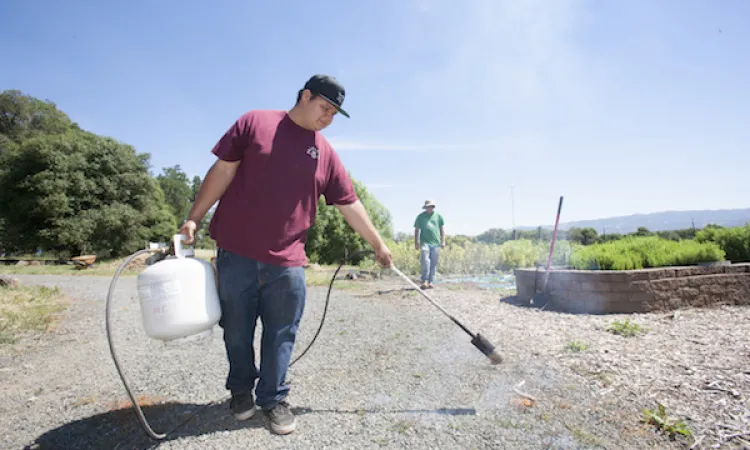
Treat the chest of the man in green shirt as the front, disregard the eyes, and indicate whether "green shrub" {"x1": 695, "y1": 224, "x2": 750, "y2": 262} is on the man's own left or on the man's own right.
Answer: on the man's own left

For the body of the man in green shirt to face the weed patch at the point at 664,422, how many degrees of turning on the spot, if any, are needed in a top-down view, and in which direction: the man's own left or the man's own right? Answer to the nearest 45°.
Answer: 0° — they already face it

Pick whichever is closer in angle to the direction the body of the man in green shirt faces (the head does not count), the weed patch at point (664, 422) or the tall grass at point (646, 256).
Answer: the weed patch

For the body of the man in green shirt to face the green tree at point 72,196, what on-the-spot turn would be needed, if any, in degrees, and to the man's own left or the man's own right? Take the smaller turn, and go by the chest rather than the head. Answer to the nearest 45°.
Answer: approximately 135° to the man's own right

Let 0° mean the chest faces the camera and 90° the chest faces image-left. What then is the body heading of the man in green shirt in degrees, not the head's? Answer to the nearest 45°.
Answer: approximately 0°

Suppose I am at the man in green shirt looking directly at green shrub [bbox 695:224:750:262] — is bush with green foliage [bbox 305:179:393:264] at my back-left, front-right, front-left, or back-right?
back-left

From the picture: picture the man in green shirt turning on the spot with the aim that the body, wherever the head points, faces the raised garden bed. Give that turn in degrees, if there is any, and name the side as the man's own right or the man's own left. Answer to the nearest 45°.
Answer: approximately 45° to the man's own left

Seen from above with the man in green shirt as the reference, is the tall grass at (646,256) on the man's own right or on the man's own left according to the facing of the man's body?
on the man's own left

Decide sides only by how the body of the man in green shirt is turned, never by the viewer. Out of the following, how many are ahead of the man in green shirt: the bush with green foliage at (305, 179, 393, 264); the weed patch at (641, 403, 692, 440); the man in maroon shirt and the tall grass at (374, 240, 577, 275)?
2

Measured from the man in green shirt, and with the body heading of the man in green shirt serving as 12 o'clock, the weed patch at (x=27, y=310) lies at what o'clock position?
The weed patch is roughly at 2 o'clock from the man in green shirt.

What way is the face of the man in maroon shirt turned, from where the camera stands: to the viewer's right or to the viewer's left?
to the viewer's right

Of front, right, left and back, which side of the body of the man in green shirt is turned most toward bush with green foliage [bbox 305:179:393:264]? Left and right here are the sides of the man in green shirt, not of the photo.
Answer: back

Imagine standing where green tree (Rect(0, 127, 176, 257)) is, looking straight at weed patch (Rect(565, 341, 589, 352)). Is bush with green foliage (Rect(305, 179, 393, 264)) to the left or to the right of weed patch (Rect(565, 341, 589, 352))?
left

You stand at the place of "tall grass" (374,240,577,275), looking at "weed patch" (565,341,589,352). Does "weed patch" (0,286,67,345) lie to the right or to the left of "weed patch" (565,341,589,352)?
right
